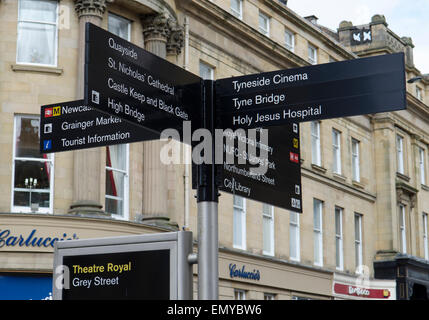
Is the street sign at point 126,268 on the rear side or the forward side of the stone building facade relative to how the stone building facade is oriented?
on the forward side
